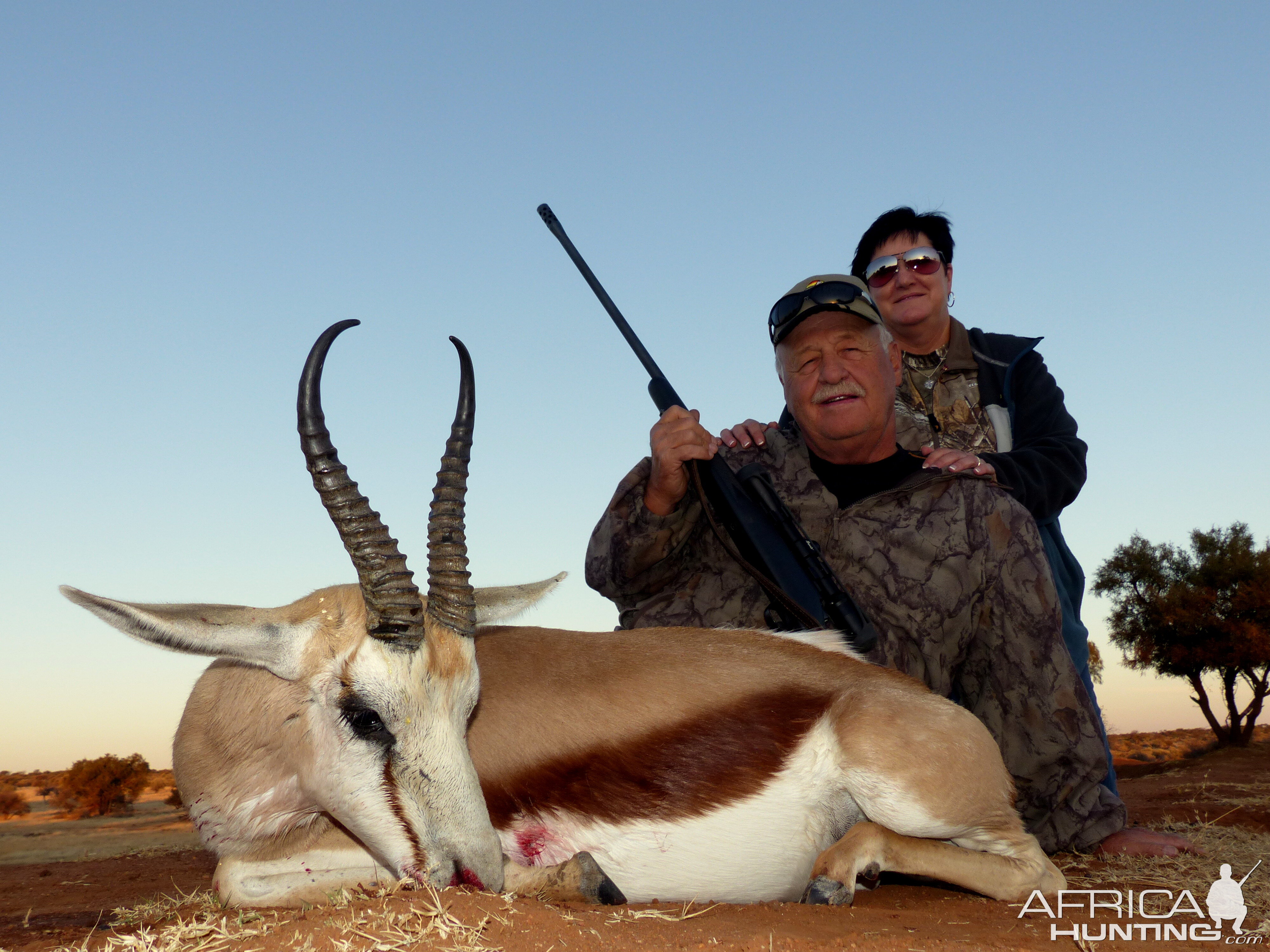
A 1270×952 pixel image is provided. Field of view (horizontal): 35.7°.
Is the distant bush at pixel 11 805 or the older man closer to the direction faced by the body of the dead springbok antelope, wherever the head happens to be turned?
the distant bush

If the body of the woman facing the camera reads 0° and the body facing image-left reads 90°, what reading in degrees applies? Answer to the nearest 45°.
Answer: approximately 45°

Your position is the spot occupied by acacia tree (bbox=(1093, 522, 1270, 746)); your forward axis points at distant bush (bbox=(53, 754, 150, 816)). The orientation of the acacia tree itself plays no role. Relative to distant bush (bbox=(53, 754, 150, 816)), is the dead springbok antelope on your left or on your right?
left

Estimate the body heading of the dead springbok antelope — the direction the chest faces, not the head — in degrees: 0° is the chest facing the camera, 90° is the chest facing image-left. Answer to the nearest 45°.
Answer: approximately 90°

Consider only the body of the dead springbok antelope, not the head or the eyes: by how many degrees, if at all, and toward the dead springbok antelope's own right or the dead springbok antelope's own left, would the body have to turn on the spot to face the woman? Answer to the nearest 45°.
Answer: approximately 135° to the dead springbok antelope's own right

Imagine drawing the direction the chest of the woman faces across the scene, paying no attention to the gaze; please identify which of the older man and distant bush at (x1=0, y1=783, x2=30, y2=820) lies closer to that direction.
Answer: the older man

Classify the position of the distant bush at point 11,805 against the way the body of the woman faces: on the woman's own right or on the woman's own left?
on the woman's own right
